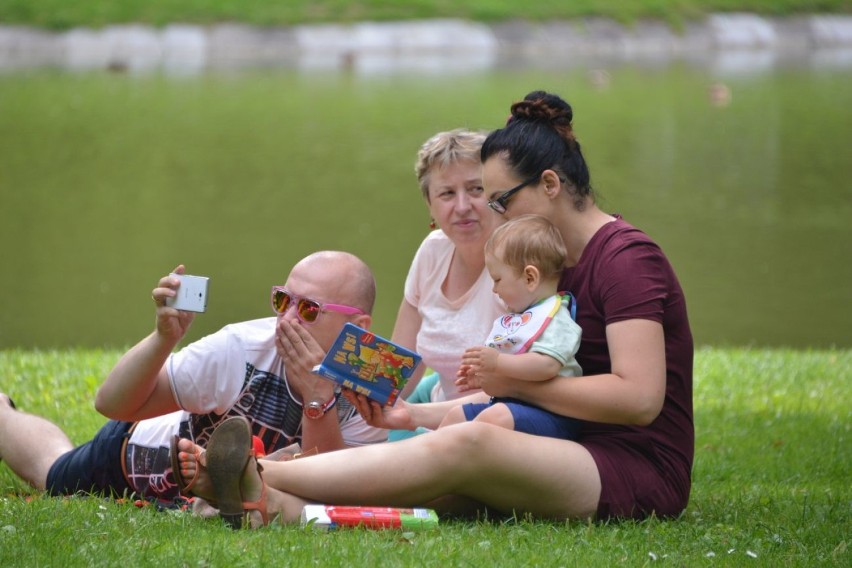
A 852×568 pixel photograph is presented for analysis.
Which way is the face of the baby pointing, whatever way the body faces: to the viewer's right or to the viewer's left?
to the viewer's left

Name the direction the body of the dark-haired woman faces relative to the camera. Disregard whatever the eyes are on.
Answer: to the viewer's left

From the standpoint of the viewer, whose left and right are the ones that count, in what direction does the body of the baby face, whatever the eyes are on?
facing to the left of the viewer

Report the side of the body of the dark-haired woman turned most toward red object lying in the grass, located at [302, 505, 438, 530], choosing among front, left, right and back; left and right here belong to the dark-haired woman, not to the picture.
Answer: front

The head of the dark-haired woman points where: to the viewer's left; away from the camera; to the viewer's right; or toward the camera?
to the viewer's left

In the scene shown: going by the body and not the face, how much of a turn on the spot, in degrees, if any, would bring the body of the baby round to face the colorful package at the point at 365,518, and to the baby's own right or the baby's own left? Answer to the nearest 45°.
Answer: approximately 45° to the baby's own left
